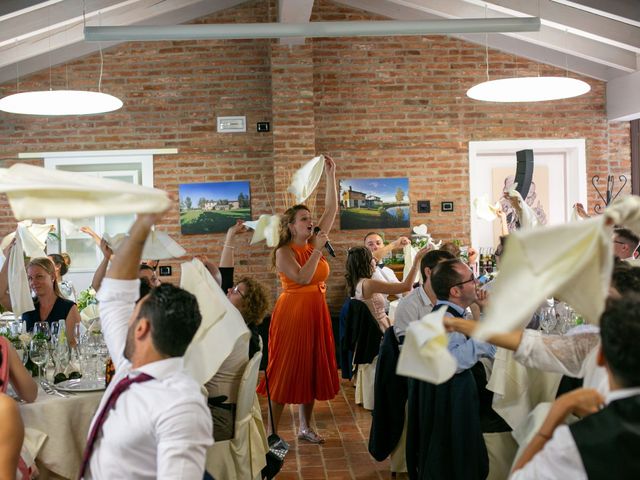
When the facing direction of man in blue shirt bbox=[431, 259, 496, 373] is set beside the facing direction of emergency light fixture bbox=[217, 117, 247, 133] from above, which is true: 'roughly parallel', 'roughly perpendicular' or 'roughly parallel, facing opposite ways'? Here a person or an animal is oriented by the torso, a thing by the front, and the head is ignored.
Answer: roughly perpendicular

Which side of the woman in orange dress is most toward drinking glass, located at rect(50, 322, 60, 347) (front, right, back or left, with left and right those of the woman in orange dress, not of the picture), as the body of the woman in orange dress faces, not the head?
right

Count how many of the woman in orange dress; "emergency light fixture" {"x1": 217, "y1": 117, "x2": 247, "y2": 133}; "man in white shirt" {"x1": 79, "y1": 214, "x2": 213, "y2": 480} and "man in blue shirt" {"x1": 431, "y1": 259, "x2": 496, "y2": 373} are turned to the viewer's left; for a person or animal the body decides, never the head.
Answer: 1

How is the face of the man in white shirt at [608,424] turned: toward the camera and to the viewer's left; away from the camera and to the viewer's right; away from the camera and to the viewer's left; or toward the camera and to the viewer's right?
away from the camera and to the viewer's left

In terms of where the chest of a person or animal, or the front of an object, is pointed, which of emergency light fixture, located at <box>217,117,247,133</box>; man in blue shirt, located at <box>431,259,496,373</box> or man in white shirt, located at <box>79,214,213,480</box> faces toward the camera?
the emergency light fixture

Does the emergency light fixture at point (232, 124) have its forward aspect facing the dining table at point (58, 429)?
yes

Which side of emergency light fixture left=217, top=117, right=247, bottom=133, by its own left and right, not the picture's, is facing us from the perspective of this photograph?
front

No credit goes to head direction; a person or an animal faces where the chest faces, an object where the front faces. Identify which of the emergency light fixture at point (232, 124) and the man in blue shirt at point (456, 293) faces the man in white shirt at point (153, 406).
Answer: the emergency light fixture
